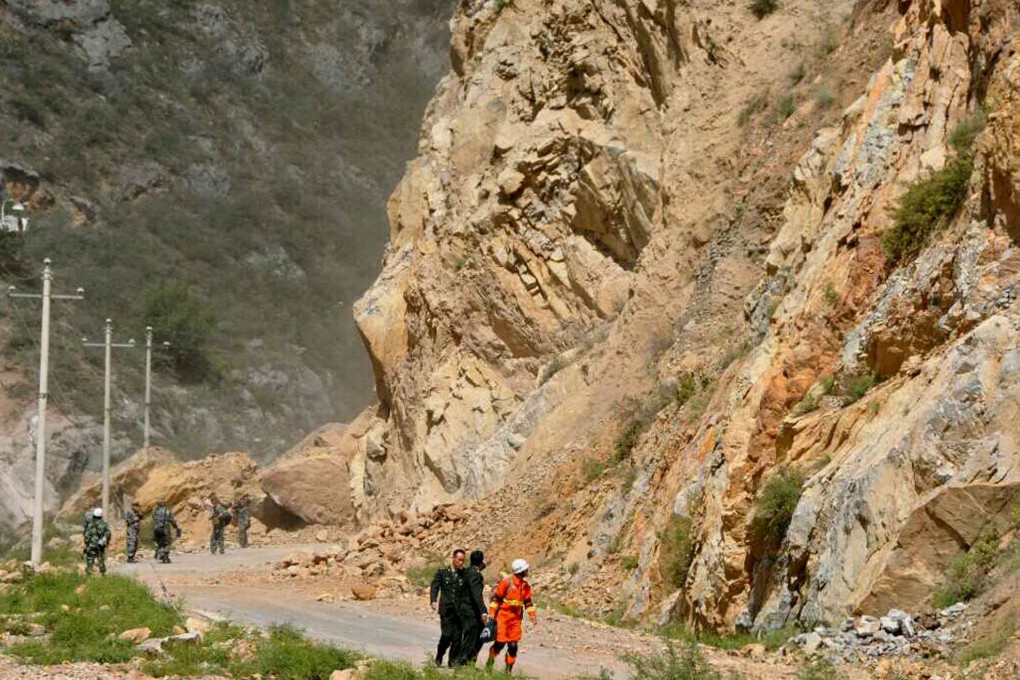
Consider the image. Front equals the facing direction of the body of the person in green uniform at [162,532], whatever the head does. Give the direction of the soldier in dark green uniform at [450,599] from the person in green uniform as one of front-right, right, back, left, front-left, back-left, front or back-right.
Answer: back

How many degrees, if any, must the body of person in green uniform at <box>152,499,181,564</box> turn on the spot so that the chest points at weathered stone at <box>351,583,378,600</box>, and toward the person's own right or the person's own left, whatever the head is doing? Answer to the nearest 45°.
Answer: approximately 180°

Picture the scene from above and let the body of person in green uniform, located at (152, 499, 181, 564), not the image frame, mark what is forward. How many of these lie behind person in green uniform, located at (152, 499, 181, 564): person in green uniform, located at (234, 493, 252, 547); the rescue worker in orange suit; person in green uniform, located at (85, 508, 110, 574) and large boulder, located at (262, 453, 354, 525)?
2

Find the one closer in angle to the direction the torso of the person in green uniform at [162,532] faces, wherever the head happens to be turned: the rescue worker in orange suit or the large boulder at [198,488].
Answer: the large boulder
